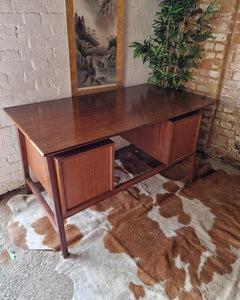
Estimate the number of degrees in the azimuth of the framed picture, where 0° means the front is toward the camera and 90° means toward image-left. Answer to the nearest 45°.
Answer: approximately 315°
